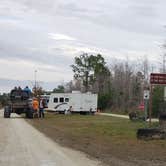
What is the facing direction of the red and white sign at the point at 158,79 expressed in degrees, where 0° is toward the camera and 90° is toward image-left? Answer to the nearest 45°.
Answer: approximately 0°
